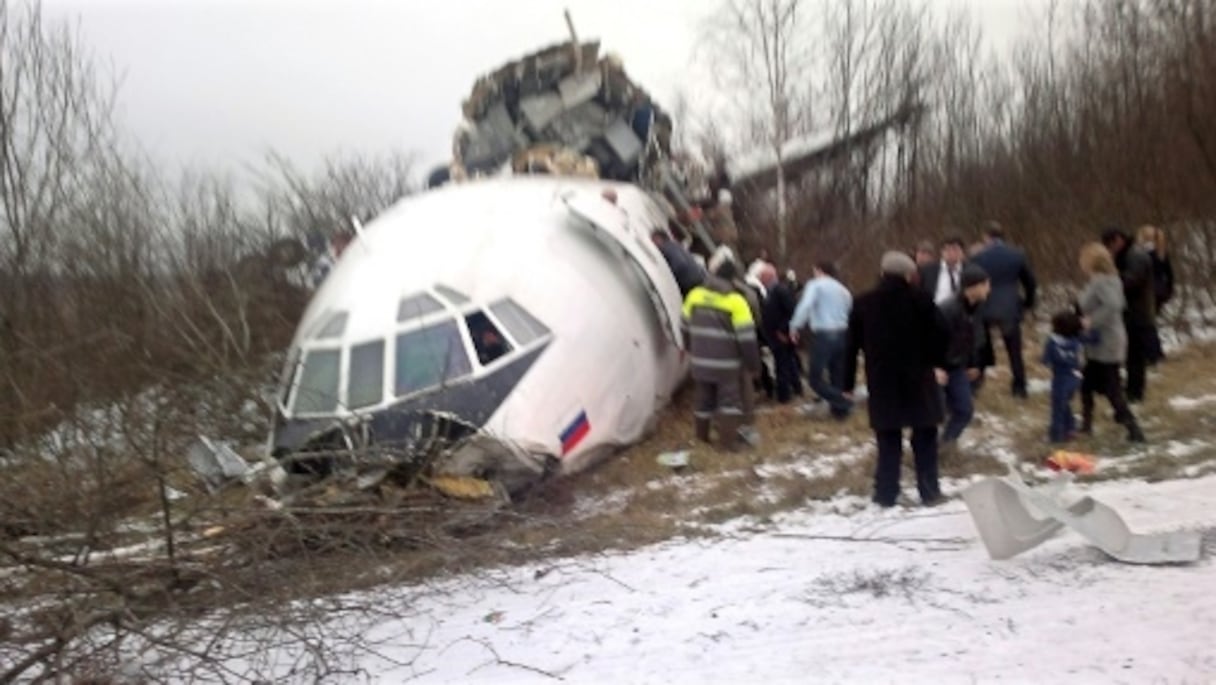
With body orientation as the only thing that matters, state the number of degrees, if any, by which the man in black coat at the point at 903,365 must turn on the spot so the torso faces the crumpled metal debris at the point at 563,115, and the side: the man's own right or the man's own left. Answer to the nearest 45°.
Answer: approximately 45° to the man's own left

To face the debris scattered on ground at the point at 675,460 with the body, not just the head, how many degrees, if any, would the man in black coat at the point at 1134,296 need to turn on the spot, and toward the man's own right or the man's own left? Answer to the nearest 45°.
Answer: approximately 45° to the man's own left

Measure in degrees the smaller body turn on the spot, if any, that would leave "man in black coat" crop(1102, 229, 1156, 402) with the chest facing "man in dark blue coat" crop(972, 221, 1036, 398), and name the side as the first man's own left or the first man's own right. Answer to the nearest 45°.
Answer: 0° — they already face them

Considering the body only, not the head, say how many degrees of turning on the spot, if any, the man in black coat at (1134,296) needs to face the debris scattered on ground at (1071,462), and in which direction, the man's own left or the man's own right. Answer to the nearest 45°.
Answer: approximately 90° to the man's own left

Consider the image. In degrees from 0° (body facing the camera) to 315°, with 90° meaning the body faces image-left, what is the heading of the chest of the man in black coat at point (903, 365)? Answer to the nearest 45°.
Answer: approximately 180°

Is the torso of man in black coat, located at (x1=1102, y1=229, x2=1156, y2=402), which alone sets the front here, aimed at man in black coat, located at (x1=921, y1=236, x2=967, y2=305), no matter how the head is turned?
yes

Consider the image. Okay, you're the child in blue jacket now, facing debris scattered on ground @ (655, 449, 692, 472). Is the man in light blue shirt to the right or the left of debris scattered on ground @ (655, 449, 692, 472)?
right

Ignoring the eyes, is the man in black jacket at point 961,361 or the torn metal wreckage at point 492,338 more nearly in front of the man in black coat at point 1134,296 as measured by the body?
the torn metal wreckage
